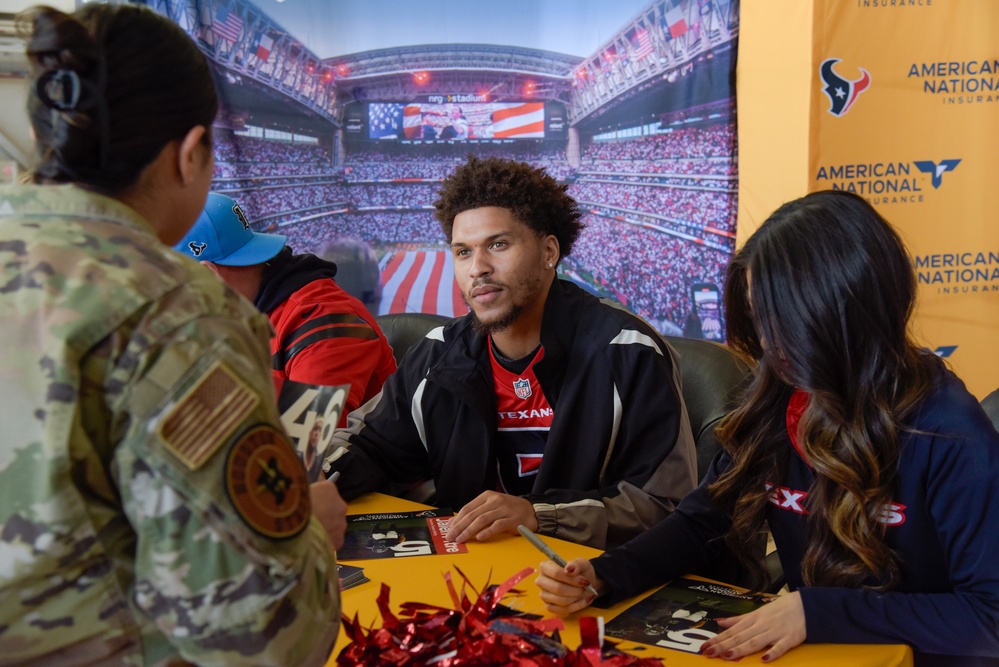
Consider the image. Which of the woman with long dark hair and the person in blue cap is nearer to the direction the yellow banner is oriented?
the woman with long dark hair

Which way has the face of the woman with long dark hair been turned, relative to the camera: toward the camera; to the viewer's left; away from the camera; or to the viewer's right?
to the viewer's left

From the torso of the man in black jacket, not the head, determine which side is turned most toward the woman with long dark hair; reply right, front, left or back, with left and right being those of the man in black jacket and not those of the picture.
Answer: left

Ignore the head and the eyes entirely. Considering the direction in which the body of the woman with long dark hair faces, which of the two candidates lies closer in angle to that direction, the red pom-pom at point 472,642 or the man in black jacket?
the red pom-pom

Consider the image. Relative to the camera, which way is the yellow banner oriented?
toward the camera

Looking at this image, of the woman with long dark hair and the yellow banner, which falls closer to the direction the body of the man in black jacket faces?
the woman with long dark hair

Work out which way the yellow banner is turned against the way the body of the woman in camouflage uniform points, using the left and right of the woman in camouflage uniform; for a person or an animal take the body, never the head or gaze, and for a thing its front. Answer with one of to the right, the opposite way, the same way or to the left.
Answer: the opposite way

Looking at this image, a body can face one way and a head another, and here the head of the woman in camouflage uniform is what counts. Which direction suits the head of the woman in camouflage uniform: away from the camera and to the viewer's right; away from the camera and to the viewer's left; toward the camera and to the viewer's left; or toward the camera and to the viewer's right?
away from the camera and to the viewer's right

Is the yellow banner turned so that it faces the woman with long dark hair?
yes

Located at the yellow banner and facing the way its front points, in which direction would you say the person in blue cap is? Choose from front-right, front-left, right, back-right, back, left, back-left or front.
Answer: front-right

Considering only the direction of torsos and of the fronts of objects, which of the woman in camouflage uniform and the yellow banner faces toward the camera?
the yellow banner

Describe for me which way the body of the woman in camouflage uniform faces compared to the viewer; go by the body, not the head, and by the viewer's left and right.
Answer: facing away from the viewer and to the right of the viewer

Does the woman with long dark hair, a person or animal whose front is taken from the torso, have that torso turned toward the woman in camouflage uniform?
yes

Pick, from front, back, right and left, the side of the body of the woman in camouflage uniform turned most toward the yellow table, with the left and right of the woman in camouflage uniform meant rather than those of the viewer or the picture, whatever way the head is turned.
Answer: front

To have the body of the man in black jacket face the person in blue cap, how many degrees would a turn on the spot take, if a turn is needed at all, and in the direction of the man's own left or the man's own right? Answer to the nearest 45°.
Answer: approximately 90° to the man's own right

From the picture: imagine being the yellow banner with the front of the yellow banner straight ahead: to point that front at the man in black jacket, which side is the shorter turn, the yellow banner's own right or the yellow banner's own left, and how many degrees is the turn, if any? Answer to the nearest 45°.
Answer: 0° — it already faces them

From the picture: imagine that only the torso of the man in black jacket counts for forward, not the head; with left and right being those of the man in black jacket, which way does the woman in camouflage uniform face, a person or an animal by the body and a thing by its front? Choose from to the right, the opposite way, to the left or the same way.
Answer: the opposite way
